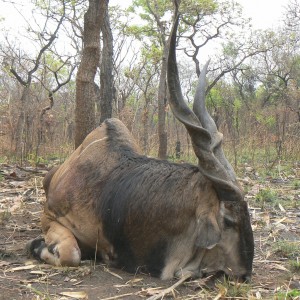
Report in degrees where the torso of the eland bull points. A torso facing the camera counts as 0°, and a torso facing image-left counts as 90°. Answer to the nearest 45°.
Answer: approximately 315°
